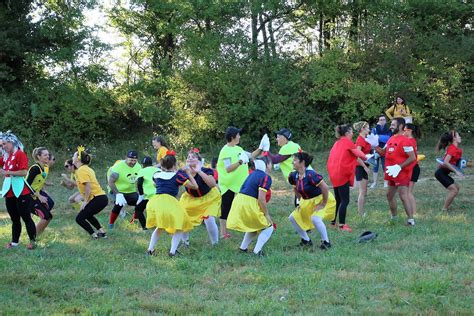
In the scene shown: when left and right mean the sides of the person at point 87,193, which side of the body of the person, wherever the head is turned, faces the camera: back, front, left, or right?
left

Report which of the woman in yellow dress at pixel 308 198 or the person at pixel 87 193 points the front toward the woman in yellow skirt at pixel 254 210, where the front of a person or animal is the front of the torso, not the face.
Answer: the woman in yellow dress at pixel 308 198

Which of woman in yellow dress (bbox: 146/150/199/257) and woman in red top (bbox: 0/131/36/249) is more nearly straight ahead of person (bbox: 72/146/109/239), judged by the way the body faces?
the woman in red top

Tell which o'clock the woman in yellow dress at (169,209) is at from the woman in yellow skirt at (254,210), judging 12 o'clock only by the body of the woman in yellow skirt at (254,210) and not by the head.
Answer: the woman in yellow dress at (169,209) is roughly at 8 o'clock from the woman in yellow skirt at (254,210).

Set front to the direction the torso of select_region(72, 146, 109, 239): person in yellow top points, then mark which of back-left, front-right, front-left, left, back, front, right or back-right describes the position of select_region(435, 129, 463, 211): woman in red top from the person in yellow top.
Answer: back

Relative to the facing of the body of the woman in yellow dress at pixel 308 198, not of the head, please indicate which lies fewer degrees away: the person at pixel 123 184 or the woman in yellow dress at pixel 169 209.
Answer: the woman in yellow dress

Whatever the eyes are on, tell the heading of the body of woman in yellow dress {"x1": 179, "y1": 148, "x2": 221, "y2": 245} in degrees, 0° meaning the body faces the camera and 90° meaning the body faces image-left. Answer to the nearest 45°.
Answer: approximately 45°

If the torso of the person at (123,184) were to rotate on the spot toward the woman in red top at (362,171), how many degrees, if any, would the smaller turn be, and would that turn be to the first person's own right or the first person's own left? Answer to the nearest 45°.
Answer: approximately 45° to the first person's own left
